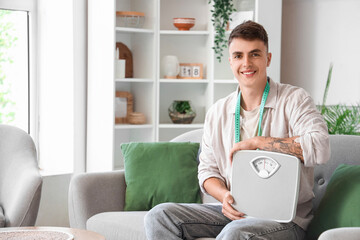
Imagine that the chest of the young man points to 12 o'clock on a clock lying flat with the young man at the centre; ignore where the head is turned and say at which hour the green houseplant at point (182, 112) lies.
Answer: The green houseplant is roughly at 4 o'clock from the young man.

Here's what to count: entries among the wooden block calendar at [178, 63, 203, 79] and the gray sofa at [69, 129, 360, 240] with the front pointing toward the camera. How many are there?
2

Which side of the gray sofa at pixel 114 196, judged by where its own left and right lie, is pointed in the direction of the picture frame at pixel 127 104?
back

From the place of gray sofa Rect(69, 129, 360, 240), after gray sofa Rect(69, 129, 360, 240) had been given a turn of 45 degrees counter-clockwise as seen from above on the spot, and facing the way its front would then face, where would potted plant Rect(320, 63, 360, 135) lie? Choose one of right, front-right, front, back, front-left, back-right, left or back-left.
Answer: left

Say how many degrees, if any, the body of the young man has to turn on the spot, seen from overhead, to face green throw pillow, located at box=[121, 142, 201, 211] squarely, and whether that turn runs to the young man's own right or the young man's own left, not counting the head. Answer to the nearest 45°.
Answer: approximately 90° to the young man's own right

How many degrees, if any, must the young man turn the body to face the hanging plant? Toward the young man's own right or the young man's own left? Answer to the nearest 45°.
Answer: approximately 135° to the young man's own right

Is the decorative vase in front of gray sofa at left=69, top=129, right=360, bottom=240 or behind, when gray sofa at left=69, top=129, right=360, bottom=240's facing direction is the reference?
behind

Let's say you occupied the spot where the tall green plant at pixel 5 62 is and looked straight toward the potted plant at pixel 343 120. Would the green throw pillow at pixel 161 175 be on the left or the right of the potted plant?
right
